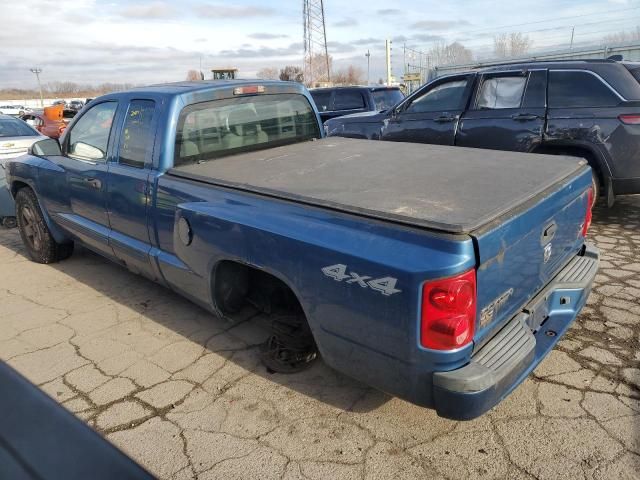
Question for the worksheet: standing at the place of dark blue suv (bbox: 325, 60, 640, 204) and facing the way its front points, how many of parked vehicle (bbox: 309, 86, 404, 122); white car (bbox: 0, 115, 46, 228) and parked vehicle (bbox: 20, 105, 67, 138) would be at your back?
0

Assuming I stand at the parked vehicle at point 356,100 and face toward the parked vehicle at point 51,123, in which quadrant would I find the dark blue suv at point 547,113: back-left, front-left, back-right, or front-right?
back-left

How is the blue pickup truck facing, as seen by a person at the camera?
facing away from the viewer and to the left of the viewer

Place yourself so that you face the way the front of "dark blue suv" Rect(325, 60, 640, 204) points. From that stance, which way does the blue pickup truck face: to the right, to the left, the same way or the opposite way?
the same way

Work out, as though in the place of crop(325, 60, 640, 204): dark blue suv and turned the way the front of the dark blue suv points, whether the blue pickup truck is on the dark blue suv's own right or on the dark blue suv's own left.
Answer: on the dark blue suv's own left

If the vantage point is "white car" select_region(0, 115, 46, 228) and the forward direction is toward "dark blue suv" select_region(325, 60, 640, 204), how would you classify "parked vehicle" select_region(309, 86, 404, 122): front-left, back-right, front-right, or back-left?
front-left

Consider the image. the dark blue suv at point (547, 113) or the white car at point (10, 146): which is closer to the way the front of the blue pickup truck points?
the white car

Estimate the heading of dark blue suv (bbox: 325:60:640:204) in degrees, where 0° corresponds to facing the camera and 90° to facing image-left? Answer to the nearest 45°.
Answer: approximately 135°

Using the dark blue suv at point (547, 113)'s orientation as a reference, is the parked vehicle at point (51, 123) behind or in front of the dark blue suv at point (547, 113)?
in front

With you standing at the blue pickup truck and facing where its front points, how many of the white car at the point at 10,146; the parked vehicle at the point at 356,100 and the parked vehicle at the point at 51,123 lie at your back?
0

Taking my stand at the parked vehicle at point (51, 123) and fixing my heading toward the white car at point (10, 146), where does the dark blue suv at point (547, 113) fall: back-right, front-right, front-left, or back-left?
front-left

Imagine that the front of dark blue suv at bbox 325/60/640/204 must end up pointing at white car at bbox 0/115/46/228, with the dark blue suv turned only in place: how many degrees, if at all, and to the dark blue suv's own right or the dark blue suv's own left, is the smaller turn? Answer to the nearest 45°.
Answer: approximately 45° to the dark blue suv's own left

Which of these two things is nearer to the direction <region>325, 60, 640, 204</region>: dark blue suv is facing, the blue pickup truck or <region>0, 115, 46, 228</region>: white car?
the white car

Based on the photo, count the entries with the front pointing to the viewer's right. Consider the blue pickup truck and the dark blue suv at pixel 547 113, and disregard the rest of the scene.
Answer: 0

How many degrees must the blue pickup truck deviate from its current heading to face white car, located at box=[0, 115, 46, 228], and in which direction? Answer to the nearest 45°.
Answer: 0° — it already faces it

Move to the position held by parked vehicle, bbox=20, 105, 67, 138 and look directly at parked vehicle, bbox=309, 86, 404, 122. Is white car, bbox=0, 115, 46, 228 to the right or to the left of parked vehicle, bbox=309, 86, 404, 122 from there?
right
